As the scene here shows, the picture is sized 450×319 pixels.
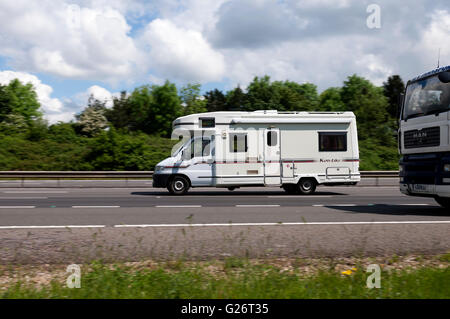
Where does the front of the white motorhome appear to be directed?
to the viewer's left
